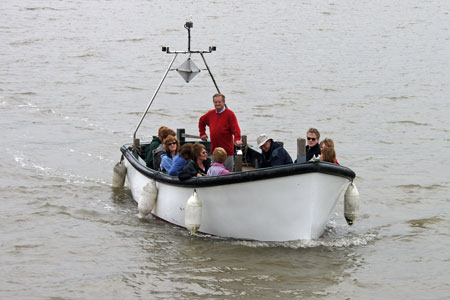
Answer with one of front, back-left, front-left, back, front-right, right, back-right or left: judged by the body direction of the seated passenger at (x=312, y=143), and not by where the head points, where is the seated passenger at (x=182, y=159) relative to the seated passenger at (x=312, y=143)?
front-right

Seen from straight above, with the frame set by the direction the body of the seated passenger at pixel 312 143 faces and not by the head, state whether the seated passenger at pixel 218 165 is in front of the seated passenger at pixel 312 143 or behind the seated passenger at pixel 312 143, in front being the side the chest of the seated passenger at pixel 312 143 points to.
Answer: in front

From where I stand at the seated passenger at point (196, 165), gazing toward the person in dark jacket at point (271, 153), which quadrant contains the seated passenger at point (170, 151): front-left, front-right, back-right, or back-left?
back-left

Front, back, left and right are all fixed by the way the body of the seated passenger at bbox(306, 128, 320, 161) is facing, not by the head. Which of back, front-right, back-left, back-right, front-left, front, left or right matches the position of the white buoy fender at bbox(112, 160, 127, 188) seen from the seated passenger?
right

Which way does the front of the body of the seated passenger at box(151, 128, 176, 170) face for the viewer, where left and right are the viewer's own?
facing to the right of the viewer

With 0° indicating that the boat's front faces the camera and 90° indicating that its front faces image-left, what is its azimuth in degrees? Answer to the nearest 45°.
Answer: approximately 315°

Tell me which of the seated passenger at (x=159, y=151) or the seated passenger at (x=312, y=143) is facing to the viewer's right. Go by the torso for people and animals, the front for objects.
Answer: the seated passenger at (x=159, y=151)

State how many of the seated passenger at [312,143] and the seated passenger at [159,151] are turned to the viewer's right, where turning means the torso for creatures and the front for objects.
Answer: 1

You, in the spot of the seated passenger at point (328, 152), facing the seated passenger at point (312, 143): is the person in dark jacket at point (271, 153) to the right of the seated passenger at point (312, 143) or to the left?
left

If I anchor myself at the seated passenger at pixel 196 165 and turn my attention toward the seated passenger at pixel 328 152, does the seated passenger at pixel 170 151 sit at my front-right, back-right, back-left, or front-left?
back-left

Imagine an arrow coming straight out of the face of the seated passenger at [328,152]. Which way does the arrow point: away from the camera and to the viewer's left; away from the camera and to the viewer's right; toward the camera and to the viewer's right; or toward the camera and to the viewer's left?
toward the camera and to the viewer's left

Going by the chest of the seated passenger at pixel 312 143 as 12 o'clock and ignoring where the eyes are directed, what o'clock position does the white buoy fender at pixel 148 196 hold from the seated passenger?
The white buoy fender is roughly at 2 o'clock from the seated passenger.
